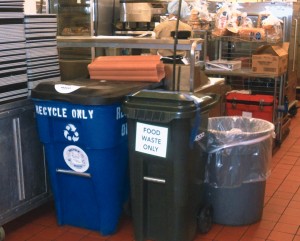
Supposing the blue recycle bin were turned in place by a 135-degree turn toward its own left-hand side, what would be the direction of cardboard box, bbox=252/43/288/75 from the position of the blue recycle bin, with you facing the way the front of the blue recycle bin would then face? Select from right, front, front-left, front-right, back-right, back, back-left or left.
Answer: front-left

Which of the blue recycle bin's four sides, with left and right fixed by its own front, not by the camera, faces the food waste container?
left

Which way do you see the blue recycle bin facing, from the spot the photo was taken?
facing the viewer and to the left of the viewer

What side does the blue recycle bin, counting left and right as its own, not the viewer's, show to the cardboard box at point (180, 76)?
back

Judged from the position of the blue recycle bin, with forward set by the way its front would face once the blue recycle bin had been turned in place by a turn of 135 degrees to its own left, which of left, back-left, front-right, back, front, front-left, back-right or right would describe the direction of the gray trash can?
front

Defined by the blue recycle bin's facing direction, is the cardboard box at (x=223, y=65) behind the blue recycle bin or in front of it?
behind
